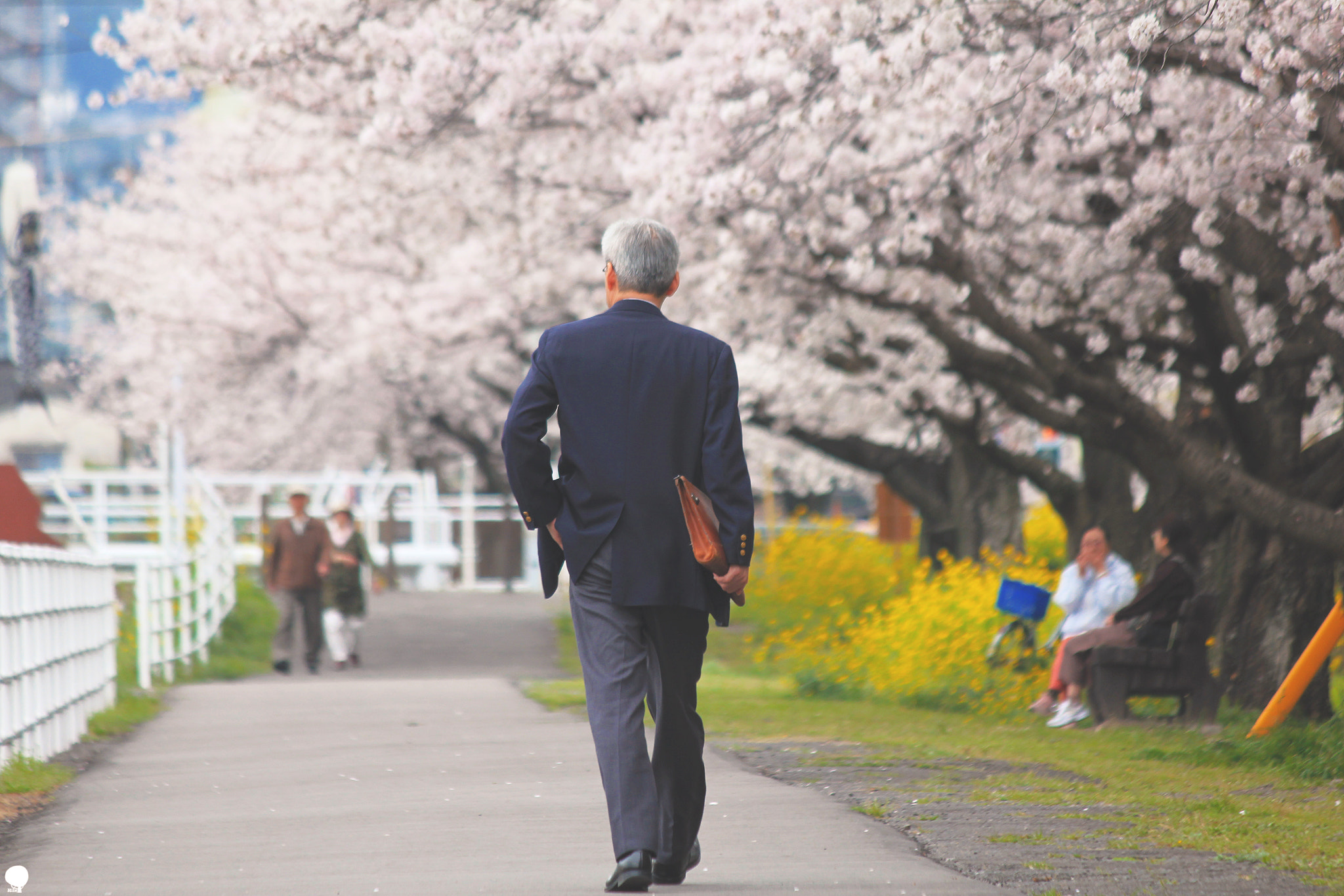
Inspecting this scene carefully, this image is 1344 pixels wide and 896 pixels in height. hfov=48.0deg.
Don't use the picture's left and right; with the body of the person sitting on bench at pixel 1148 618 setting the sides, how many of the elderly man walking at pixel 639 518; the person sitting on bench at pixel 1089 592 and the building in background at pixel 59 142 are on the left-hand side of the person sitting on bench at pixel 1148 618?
1

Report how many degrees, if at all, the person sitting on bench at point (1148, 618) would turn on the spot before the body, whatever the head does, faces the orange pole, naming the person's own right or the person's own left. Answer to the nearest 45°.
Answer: approximately 135° to the person's own left

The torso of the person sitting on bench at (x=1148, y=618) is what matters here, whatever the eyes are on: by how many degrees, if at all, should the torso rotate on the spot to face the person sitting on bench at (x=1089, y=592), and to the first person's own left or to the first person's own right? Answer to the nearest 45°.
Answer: approximately 45° to the first person's own right

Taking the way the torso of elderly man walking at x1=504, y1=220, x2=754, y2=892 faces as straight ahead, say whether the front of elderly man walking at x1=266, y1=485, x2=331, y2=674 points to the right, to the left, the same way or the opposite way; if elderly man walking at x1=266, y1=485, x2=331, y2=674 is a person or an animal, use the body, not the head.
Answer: the opposite way

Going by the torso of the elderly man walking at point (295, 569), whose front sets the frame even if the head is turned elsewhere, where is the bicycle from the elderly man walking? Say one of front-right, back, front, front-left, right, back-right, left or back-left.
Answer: front-left

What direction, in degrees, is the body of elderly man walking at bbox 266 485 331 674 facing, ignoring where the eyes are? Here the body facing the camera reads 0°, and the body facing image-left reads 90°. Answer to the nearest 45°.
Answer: approximately 0°

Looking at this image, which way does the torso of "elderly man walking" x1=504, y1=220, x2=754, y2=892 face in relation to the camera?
away from the camera

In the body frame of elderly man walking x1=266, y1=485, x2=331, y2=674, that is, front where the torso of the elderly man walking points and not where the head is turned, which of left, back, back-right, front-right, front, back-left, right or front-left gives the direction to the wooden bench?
front-left

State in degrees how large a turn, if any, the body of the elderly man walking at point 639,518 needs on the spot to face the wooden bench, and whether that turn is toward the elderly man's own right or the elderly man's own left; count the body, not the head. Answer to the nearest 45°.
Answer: approximately 45° to the elderly man's own right

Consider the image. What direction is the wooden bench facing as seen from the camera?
to the viewer's left

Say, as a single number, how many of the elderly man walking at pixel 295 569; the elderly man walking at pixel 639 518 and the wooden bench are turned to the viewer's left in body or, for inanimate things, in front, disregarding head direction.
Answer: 1

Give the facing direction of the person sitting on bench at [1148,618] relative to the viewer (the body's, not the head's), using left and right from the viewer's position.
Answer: facing to the left of the viewer
